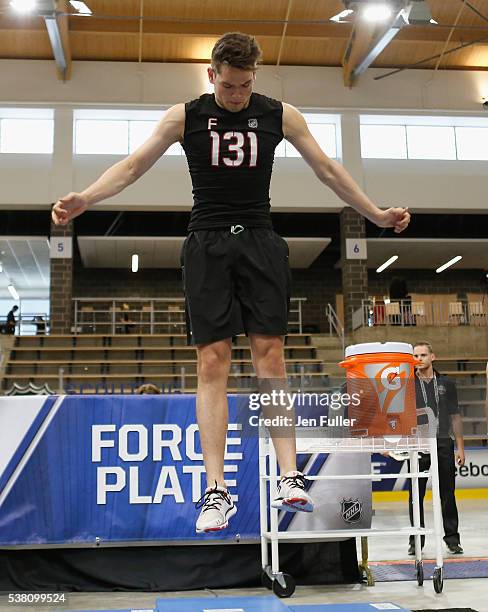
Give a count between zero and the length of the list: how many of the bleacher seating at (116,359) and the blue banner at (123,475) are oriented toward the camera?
2

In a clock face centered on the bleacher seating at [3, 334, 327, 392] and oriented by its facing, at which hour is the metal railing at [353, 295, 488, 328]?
The metal railing is roughly at 9 o'clock from the bleacher seating.

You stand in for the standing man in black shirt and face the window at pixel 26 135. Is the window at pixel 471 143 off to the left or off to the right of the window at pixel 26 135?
right

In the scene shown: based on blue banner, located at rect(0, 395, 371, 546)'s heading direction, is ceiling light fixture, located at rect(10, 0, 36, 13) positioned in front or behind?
behind

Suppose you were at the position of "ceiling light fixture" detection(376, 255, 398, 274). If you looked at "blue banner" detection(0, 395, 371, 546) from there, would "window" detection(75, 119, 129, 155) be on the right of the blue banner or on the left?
right

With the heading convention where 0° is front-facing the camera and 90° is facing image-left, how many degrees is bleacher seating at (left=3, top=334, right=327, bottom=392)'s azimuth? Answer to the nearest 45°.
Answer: approximately 0°

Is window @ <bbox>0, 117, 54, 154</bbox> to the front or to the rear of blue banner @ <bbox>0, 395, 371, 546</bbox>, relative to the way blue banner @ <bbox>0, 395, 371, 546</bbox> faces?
to the rear

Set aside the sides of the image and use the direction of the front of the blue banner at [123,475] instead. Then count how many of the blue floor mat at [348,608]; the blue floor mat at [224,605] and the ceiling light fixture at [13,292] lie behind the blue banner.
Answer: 1

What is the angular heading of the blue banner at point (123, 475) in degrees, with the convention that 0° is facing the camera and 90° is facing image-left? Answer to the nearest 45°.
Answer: approximately 0°

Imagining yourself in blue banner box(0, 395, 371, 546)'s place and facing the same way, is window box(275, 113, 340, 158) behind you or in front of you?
behind

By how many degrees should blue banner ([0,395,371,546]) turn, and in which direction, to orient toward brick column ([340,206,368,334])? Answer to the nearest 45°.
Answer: approximately 180°

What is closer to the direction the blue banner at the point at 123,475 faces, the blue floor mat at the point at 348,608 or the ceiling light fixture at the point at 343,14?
the blue floor mat

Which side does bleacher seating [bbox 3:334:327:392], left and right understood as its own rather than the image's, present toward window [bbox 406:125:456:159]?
left
